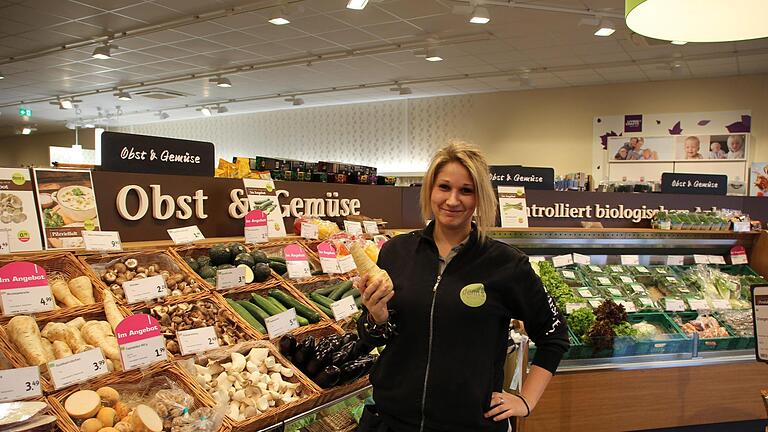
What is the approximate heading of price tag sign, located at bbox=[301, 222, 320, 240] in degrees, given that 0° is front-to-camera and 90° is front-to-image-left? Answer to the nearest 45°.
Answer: approximately 0°

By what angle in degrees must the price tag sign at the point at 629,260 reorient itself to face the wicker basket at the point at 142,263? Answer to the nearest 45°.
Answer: approximately 45° to its right

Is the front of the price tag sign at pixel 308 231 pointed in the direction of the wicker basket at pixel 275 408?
yes

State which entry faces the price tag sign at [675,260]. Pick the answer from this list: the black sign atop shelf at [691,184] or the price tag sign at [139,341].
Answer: the black sign atop shelf

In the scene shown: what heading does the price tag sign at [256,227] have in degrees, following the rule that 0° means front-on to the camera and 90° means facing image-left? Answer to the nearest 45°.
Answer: approximately 0°

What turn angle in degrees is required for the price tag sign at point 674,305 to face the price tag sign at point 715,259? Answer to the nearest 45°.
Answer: approximately 180°

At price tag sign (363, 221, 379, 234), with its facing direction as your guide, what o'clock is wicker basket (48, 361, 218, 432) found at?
The wicker basket is roughly at 1 o'clock from the price tag sign.

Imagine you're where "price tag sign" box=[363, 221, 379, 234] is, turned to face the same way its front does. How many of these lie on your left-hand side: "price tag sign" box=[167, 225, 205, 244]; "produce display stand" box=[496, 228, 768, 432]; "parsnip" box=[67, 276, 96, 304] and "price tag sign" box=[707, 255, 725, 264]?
2
